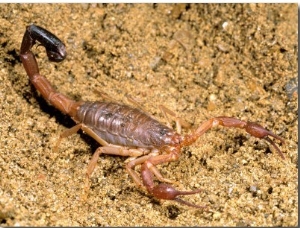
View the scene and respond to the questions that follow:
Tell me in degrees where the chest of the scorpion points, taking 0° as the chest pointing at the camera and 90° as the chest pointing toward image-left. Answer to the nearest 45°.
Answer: approximately 315°
